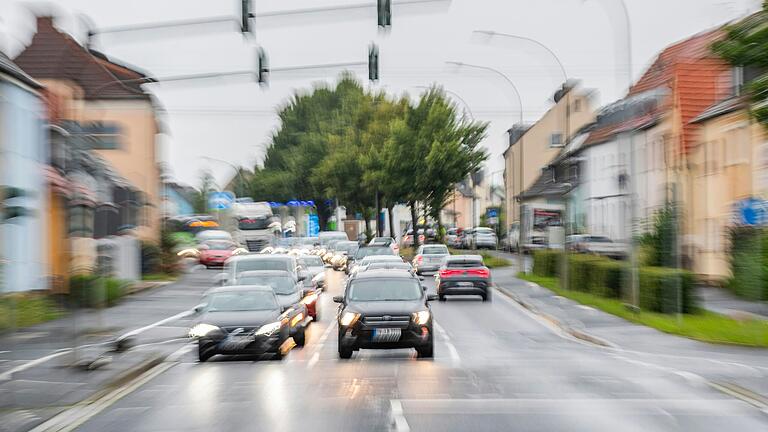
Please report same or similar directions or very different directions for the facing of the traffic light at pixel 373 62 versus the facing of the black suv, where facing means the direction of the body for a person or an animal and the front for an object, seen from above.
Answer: very different directions

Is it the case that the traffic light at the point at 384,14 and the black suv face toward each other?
yes

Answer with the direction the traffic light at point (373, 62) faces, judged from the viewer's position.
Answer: facing away from the viewer

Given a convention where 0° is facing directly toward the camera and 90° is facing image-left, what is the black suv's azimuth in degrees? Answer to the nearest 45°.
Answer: approximately 0°
